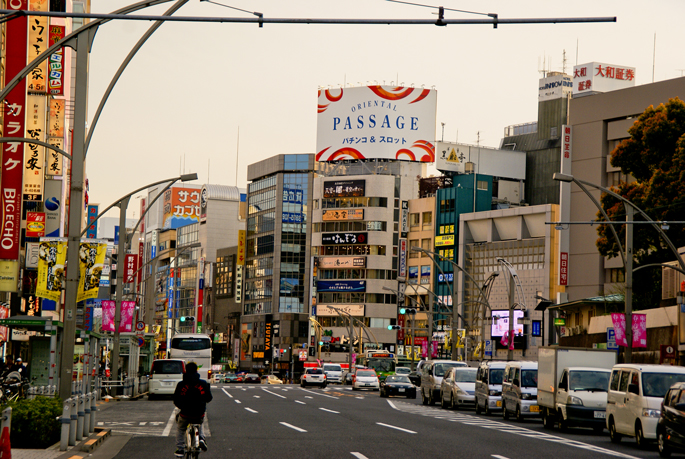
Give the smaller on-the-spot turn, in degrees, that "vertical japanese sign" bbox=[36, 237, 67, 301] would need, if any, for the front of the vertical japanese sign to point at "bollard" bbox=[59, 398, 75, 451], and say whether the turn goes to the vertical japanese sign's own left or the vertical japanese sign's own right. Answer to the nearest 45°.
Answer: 0° — it already faces it

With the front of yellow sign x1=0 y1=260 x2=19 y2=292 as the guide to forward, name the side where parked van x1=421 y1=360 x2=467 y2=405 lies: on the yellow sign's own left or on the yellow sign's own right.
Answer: on the yellow sign's own left

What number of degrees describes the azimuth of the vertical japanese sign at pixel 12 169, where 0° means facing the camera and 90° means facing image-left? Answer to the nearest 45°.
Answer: approximately 0°

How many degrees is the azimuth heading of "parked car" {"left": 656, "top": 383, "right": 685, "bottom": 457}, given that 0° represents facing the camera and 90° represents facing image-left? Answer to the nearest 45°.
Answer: approximately 315°

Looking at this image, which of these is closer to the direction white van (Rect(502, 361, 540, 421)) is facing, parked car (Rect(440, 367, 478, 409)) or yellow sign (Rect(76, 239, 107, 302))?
the yellow sign

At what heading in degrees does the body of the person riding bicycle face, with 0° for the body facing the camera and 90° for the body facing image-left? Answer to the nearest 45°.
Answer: approximately 180°

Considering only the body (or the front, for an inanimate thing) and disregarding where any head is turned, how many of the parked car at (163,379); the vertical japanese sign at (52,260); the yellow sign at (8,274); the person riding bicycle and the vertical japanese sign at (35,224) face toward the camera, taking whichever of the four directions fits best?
3
